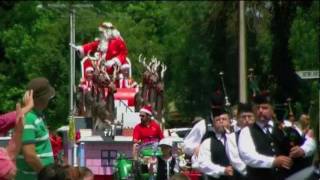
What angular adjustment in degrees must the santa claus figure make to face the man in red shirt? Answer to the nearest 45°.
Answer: approximately 45° to its left

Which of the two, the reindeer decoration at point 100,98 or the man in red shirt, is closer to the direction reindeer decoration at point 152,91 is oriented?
the man in red shirt

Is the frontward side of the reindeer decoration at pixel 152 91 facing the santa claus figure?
no

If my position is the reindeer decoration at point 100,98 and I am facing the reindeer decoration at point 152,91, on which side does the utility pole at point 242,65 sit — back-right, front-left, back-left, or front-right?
front-left
